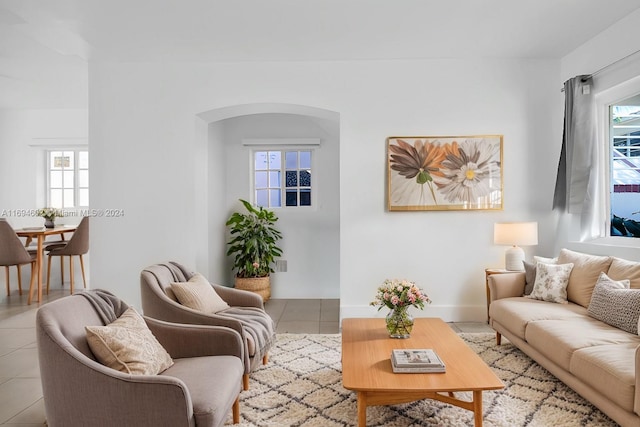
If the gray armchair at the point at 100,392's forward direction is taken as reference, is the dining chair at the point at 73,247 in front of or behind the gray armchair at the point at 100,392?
behind

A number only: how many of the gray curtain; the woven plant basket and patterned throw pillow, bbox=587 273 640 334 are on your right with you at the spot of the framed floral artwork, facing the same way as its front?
1

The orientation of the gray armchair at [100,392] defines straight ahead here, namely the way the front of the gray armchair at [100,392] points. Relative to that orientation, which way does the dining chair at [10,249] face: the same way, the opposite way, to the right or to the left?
to the left

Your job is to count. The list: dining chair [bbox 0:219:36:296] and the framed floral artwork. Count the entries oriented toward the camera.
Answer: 1

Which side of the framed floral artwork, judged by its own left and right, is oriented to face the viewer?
front

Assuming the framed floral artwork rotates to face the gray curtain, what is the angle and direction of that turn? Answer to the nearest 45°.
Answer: approximately 90° to its left

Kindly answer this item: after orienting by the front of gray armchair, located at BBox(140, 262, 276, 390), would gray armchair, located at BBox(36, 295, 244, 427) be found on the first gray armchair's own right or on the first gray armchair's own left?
on the first gray armchair's own right

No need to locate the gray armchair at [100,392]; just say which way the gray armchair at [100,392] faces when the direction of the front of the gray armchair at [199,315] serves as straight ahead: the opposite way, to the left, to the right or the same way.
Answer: the same way

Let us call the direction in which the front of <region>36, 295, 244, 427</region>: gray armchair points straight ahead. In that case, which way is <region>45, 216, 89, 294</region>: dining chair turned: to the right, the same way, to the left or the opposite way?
the opposite way

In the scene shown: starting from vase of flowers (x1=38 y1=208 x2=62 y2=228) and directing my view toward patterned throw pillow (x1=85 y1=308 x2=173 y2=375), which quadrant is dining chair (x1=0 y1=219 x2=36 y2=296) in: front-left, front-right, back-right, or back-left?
front-right

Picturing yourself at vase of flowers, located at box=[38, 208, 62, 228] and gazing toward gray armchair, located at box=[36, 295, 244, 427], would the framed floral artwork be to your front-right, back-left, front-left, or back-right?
front-left

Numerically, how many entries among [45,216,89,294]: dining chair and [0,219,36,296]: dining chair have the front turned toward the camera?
0

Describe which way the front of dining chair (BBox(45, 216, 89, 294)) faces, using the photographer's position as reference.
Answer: facing away from the viewer and to the left of the viewer

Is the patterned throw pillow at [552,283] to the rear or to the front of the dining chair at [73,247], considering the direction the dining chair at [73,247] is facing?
to the rear

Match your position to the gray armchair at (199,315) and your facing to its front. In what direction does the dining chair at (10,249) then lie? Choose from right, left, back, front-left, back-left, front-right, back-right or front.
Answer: back

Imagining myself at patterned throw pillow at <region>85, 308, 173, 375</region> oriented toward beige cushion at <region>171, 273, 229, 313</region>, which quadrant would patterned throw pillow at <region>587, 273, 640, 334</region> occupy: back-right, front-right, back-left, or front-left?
front-right

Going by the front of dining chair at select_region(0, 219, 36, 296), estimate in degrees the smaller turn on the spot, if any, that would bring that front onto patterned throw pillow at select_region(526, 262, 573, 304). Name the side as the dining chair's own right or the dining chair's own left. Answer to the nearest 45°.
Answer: approximately 90° to the dining chair's own right

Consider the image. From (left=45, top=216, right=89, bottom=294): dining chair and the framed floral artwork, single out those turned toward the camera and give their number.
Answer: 1

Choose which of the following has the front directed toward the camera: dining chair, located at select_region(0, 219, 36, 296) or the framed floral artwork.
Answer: the framed floral artwork

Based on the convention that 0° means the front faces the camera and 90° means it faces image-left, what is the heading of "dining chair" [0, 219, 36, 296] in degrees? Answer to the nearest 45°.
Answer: approximately 225°

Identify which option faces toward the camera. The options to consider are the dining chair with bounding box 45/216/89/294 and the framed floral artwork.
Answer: the framed floral artwork
